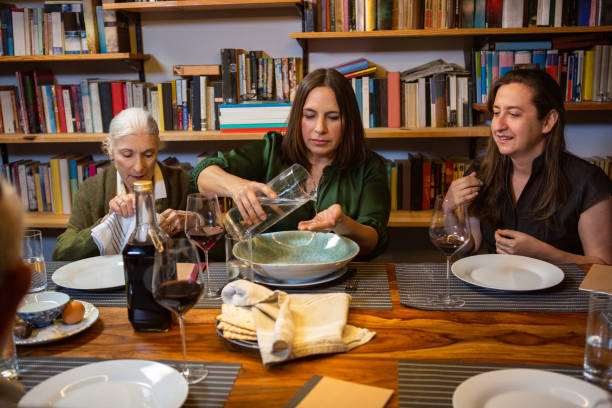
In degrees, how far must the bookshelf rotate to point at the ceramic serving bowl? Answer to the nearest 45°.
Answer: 0° — it already faces it

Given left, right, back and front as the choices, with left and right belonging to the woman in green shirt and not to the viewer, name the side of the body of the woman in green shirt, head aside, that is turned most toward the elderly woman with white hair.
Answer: right

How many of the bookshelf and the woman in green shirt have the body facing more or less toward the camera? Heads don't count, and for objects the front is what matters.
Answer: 2

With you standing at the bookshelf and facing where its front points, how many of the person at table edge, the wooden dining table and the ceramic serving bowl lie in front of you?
3

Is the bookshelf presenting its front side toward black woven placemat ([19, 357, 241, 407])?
yes

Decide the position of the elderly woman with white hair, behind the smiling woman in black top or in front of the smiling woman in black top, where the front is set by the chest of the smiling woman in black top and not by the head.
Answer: in front

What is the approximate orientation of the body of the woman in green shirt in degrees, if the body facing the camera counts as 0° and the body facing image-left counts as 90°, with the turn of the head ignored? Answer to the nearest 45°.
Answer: approximately 0°

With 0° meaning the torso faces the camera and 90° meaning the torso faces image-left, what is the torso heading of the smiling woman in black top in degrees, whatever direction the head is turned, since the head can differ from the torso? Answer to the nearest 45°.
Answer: approximately 45°

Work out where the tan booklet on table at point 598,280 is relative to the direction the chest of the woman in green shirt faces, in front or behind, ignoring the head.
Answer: in front

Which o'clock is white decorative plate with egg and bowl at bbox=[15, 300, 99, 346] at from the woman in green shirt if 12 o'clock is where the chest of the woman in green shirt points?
The white decorative plate with egg and bowl is roughly at 1 o'clock from the woman in green shirt.

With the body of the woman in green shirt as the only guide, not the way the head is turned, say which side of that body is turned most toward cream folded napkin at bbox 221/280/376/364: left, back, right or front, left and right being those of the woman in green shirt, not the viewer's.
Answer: front

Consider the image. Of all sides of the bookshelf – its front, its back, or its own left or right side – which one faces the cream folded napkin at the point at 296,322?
front
